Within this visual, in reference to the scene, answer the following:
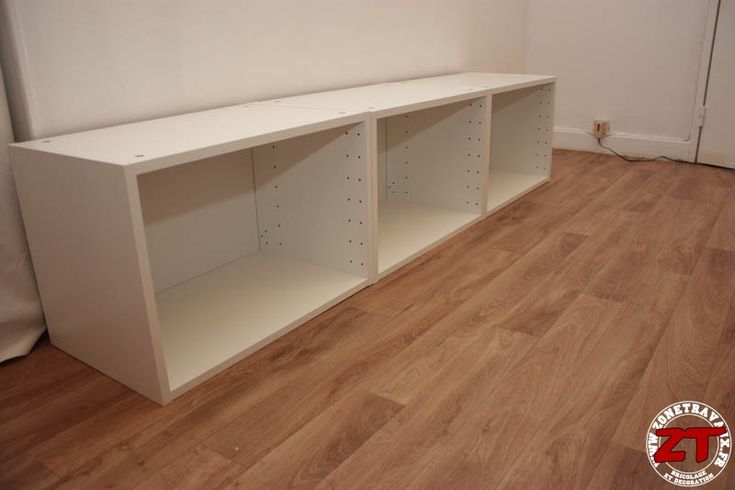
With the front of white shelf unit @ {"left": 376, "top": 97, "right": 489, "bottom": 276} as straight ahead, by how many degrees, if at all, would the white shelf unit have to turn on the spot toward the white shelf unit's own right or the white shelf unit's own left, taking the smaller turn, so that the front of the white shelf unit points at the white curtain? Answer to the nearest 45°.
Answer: approximately 90° to the white shelf unit's own right

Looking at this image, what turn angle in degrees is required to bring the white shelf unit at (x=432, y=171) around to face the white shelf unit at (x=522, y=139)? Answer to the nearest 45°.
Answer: approximately 90° to its left

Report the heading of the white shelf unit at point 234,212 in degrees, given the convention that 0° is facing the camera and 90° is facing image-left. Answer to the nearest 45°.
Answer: approximately 315°

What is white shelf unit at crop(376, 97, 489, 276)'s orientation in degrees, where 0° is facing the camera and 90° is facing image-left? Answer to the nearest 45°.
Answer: approximately 315°

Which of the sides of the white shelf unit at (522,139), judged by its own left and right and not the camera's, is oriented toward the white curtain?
right

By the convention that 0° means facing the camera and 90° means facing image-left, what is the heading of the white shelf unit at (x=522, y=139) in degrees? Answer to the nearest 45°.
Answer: approximately 315°
